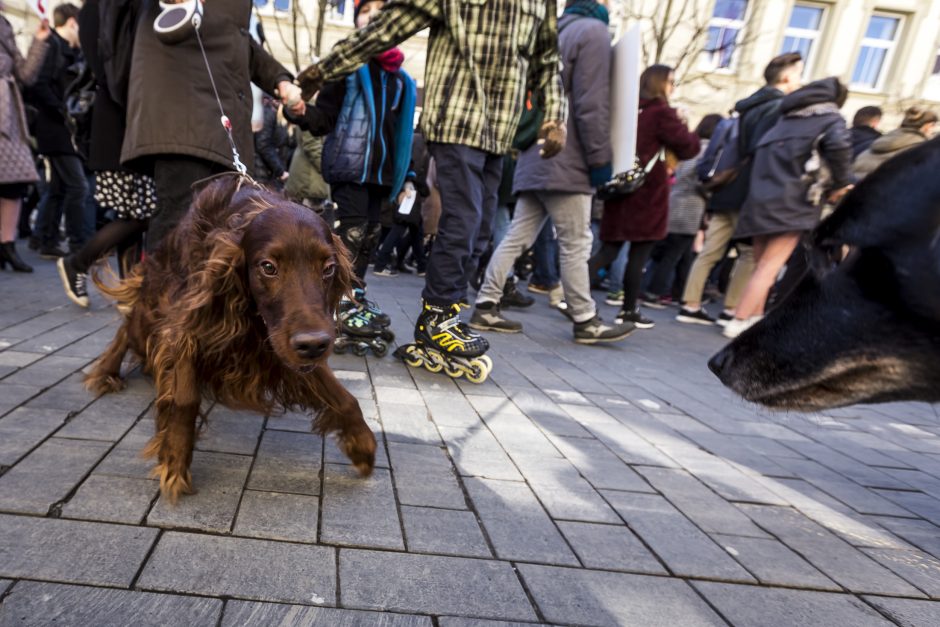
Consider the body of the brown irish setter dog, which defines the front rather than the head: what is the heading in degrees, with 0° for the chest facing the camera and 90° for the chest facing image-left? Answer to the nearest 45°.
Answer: approximately 315°

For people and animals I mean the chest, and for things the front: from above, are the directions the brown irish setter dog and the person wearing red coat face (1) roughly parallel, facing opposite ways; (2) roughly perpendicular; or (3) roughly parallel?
roughly parallel

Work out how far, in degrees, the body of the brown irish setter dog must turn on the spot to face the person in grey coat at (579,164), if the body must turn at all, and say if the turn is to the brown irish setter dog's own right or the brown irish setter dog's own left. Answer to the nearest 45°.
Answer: approximately 90° to the brown irish setter dog's own left
